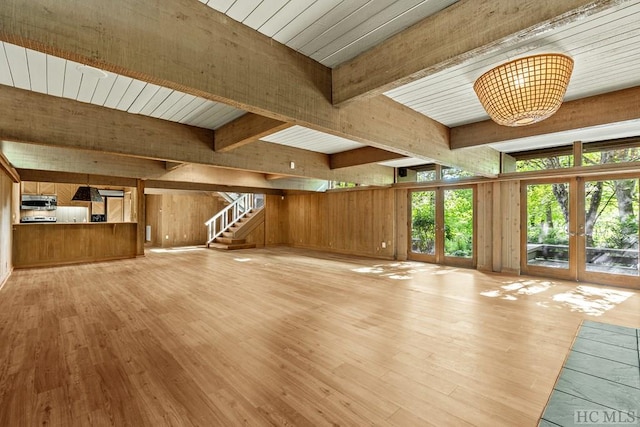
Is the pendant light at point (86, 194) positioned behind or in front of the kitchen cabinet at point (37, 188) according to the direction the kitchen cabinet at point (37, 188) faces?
in front

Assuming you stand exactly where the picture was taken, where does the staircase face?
facing the viewer and to the left of the viewer

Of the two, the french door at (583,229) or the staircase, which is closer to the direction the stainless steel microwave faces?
the french door

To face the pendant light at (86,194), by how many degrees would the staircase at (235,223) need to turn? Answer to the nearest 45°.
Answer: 0° — it already faces it

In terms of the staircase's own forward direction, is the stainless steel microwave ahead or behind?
ahead

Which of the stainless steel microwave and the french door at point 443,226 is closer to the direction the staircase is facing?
the stainless steel microwave

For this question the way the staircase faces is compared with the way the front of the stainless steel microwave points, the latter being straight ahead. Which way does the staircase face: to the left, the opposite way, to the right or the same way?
to the right

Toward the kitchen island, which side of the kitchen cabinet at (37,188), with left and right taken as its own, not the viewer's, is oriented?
front

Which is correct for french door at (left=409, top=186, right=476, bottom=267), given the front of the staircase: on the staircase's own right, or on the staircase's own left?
on the staircase's own left
